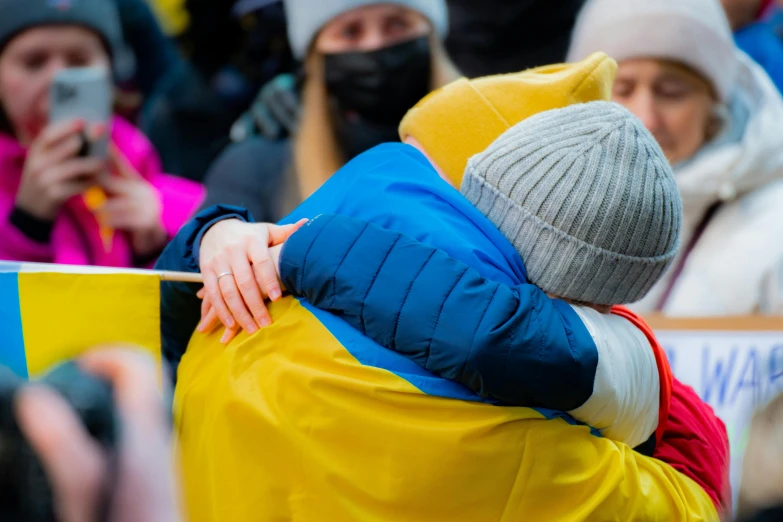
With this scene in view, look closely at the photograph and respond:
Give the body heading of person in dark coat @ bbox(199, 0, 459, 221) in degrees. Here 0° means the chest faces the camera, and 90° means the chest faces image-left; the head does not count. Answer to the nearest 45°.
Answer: approximately 0°

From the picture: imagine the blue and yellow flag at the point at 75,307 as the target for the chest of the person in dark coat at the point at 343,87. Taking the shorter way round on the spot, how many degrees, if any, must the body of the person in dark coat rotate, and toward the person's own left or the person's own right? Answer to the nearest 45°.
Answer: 0° — they already face it

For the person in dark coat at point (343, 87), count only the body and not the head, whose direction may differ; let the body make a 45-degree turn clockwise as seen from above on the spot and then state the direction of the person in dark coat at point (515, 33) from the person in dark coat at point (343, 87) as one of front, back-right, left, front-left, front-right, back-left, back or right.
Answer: back

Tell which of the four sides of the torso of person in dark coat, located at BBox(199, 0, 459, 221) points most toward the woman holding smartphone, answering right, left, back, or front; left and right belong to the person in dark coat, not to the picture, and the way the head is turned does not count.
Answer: right

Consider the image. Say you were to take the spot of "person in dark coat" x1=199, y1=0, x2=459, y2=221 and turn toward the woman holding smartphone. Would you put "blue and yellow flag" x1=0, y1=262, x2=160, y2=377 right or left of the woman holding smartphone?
left
